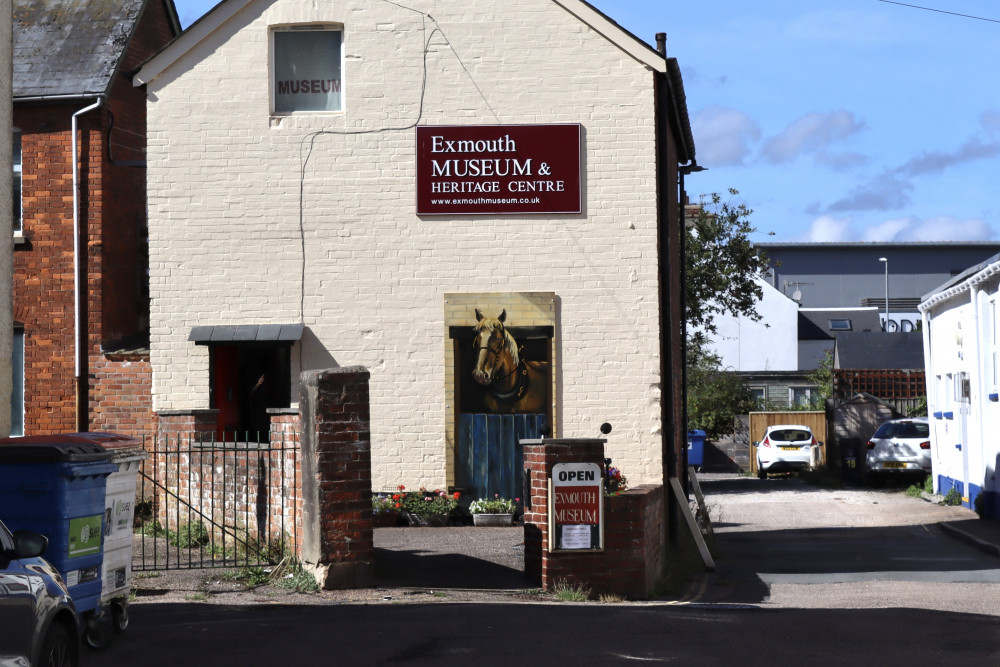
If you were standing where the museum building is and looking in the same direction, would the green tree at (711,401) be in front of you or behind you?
behind

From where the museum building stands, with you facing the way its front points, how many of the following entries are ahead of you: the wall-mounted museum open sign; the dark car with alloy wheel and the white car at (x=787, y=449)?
2

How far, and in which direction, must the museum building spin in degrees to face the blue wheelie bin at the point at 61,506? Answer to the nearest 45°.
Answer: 0° — it already faces it

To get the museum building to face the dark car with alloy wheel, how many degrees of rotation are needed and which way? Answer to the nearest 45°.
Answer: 0° — it already faces it

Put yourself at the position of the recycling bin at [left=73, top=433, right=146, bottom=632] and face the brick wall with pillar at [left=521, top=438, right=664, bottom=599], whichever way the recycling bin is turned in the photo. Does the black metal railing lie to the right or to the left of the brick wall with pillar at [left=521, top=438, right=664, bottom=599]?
left

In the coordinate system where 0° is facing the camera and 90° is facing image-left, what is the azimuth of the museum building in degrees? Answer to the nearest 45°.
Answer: approximately 0°

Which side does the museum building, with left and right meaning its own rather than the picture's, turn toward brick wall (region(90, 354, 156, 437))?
right

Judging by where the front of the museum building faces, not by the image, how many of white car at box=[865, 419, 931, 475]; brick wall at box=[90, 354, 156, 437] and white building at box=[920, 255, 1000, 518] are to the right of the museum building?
1

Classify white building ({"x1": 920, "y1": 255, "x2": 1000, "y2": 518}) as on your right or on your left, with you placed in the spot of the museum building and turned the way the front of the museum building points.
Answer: on your left

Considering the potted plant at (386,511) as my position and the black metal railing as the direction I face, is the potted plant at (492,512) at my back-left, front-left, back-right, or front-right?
back-left

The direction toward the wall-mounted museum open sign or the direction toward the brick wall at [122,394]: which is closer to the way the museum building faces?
the wall-mounted museum open sign
